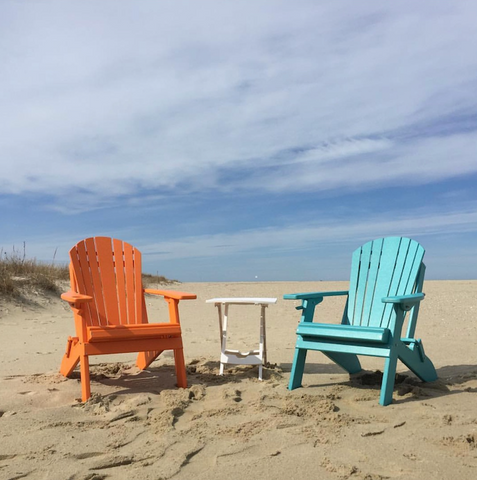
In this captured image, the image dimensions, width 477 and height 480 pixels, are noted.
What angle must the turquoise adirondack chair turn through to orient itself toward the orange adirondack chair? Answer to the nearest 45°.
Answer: approximately 45° to its right

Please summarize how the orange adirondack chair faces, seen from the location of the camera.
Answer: facing the viewer and to the right of the viewer

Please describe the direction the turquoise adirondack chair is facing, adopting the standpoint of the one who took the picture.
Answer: facing the viewer and to the left of the viewer

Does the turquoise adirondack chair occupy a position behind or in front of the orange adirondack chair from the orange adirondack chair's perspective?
in front

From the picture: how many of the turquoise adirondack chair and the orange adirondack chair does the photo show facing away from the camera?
0
